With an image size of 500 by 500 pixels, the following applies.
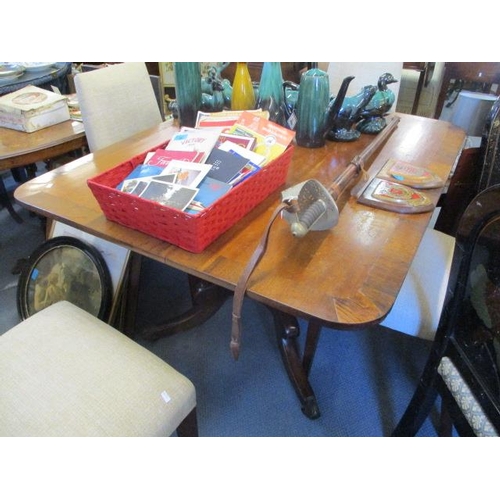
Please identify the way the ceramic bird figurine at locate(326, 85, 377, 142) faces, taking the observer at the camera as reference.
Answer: facing to the right of the viewer

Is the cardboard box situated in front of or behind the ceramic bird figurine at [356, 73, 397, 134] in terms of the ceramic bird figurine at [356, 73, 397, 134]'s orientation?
behind

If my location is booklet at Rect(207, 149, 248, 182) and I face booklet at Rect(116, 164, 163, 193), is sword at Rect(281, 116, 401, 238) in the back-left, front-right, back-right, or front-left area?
back-left

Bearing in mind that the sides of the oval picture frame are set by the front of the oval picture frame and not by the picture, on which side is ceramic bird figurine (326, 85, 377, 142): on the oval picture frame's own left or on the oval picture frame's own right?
on the oval picture frame's own left

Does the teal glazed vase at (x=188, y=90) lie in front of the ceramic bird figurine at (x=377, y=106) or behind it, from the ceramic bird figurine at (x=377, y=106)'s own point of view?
behind

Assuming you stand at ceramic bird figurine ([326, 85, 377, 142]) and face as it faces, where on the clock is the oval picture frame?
The oval picture frame is roughly at 5 o'clock from the ceramic bird figurine.

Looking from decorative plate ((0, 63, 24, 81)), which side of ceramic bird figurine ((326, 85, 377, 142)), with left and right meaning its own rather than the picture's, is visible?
back

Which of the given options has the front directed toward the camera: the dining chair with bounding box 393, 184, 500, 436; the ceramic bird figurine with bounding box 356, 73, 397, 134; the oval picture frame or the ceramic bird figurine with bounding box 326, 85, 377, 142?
the oval picture frame

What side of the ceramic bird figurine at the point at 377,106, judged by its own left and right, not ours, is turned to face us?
right
